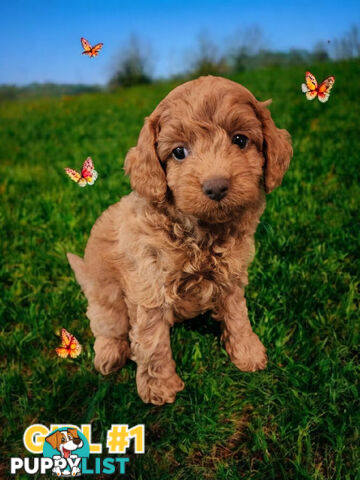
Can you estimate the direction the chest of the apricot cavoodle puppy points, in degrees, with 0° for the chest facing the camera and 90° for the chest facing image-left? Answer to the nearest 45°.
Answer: approximately 315°
